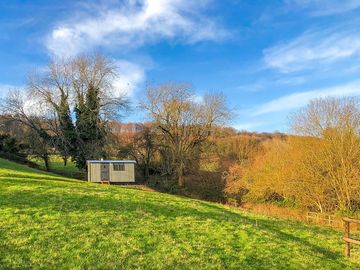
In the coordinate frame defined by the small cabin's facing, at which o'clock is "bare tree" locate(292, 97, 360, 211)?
The bare tree is roughly at 10 o'clock from the small cabin.

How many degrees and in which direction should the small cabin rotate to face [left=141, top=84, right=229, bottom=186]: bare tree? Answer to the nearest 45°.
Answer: approximately 135° to its left

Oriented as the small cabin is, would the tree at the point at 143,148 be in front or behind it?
behind

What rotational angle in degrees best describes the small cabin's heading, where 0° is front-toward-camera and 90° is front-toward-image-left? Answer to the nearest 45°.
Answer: approximately 0°
